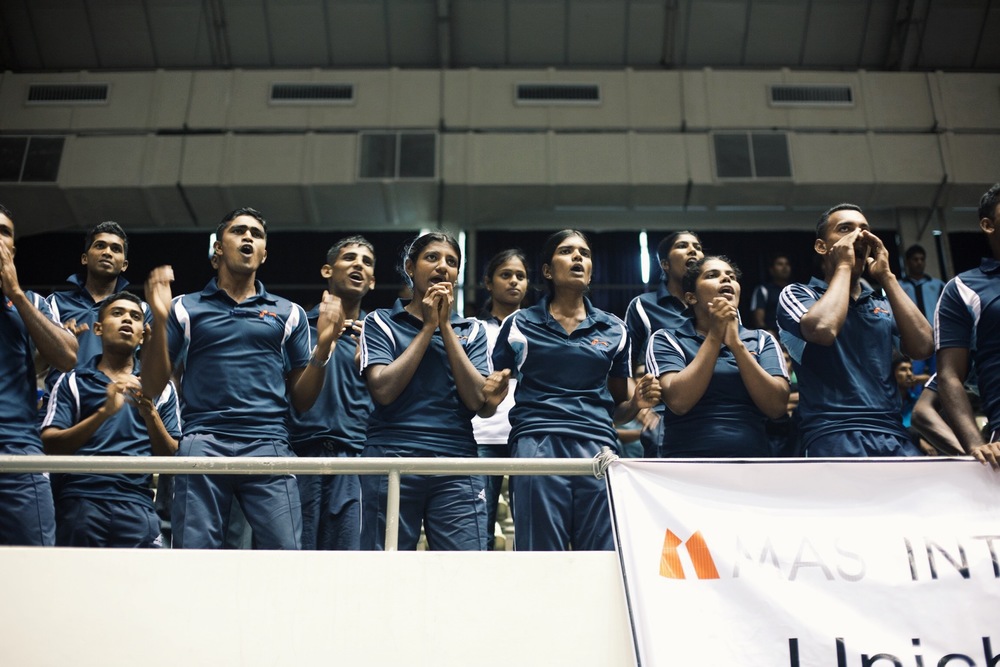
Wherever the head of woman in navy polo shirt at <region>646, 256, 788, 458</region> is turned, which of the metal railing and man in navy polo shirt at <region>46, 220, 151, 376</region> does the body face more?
the metal railing

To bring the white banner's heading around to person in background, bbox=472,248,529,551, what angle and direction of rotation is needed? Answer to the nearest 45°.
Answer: approximately 135° to its right

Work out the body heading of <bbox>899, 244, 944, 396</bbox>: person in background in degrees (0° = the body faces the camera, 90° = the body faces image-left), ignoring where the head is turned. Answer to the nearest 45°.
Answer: approximately 0°

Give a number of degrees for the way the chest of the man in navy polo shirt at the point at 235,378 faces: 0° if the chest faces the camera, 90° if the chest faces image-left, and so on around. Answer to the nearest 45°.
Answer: approximately 0°
